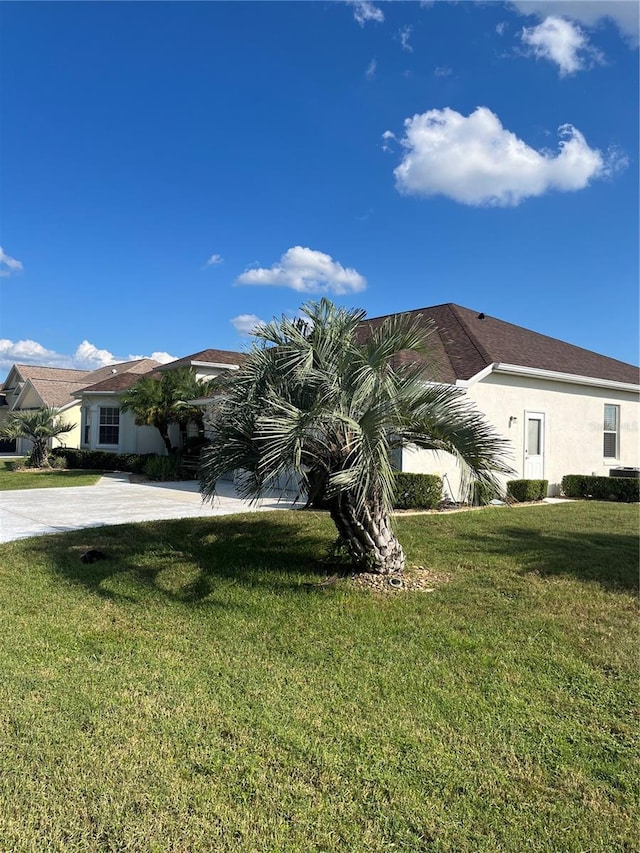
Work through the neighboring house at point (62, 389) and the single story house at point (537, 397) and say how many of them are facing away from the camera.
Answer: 0

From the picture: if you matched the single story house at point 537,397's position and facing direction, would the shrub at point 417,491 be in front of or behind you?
in front

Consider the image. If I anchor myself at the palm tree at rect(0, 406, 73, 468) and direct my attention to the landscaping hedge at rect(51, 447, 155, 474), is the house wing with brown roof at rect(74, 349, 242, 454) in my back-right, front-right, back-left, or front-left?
front-left

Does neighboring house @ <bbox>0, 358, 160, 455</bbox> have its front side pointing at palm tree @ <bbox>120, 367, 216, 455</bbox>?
no

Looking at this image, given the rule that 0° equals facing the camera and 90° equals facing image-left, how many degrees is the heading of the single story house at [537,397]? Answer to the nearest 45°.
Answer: approximately 45°

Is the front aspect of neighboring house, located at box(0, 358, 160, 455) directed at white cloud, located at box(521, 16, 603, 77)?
no
